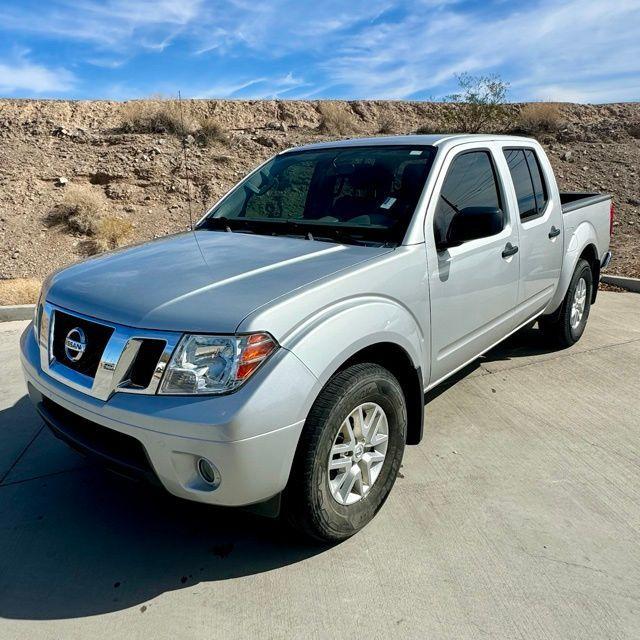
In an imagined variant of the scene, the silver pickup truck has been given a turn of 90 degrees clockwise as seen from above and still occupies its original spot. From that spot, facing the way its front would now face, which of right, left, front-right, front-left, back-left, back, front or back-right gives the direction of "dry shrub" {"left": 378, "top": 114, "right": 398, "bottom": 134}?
front-right

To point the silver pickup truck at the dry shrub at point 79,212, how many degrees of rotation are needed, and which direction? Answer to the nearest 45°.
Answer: approximately 90° to its right

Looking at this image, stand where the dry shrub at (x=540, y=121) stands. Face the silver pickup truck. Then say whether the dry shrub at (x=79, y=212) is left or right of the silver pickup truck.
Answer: right

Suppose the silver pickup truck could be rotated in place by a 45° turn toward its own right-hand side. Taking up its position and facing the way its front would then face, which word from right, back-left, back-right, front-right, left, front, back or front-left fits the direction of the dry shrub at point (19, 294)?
front-right

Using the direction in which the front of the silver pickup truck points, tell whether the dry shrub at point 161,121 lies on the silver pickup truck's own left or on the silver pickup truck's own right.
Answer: on the silver pickup truck's own right

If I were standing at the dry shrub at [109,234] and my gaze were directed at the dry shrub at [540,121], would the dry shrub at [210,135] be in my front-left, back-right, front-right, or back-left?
front-left

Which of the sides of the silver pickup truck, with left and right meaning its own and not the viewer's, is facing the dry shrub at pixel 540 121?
back

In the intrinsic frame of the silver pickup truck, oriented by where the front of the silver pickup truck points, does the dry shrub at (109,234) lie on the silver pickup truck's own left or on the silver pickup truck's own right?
on the silver pickup truck's own right

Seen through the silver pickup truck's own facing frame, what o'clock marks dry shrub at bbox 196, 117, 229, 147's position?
The dry shrub is roughly at 4 o'clock from the silver pickup truck.

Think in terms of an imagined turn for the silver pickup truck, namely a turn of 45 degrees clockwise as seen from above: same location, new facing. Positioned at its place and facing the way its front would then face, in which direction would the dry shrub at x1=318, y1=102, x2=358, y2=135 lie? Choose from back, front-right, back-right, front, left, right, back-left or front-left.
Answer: right

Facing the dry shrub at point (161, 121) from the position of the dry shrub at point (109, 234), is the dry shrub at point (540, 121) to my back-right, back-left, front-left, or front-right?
front-right
